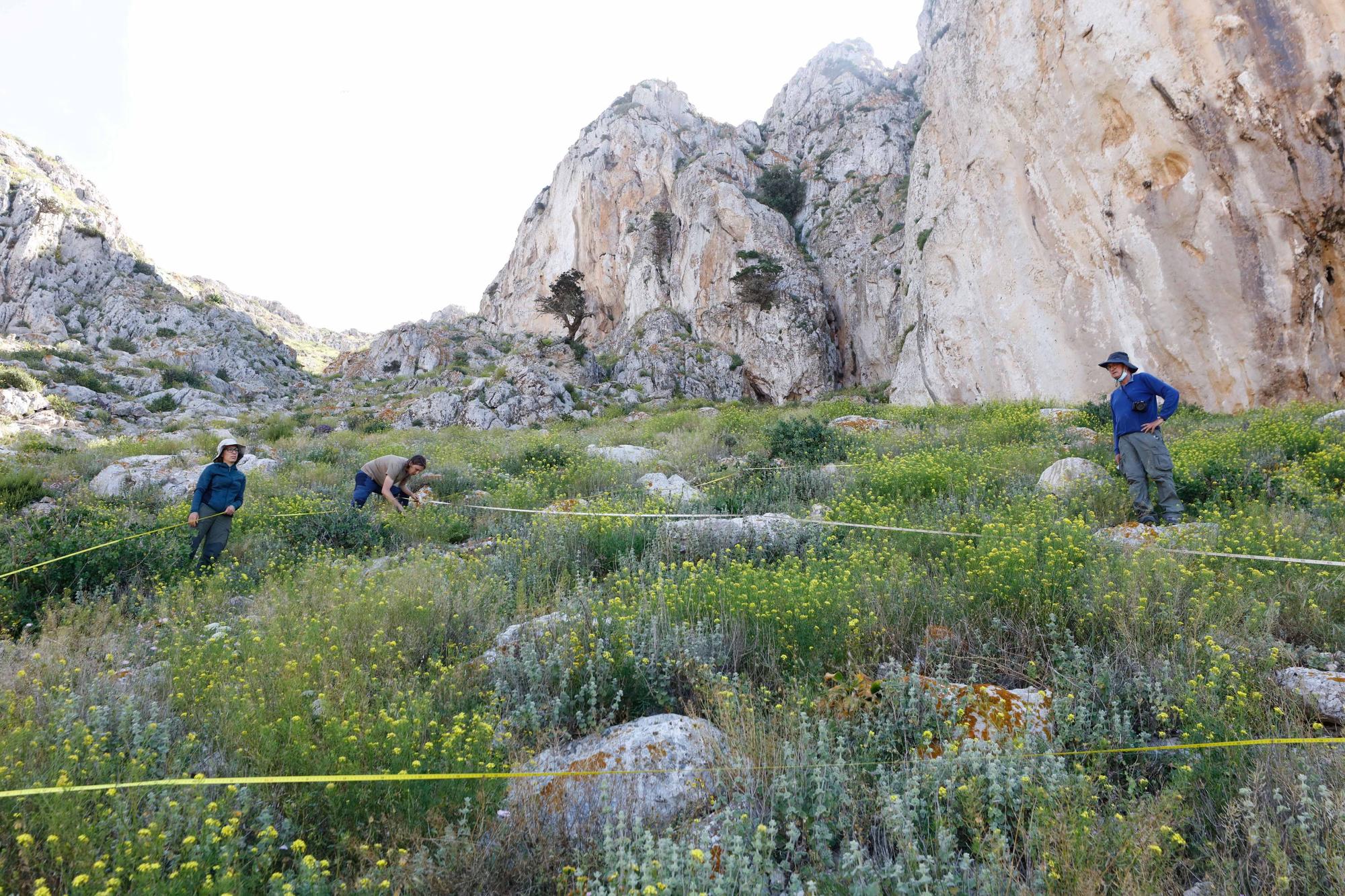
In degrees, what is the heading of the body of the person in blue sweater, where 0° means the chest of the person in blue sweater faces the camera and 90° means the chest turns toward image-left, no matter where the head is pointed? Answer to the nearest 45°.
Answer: approximately 45°

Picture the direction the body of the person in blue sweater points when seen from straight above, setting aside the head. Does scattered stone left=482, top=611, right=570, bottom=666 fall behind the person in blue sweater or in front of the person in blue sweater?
in front

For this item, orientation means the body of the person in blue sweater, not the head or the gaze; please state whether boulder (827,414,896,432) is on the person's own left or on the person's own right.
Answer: on the person's own right

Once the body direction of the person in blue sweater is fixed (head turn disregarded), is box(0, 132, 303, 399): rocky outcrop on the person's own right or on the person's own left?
on the person's own right

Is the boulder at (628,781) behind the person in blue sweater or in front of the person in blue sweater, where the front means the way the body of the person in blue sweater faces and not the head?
in front

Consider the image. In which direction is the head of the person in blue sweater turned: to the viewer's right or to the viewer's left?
to the viewer's left
